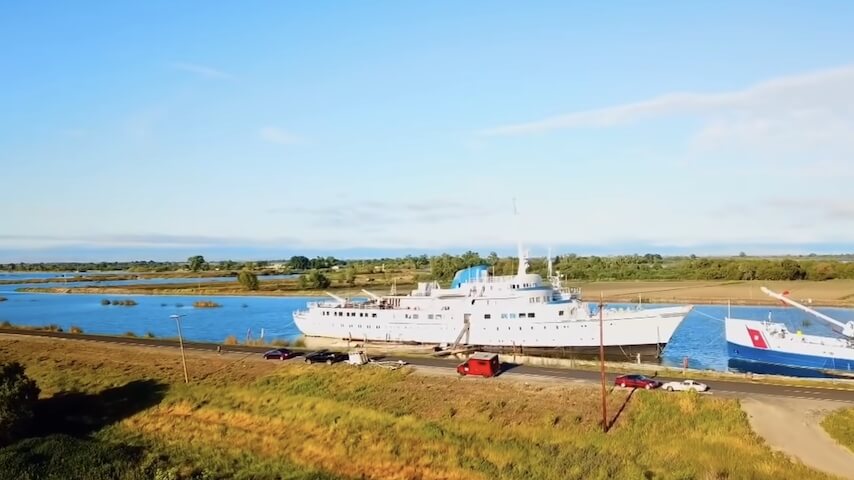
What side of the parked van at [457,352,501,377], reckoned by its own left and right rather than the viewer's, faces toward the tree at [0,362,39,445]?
front

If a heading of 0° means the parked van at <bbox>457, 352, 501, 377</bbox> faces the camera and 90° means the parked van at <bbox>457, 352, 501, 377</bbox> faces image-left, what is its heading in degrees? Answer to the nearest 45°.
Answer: approximately 90°

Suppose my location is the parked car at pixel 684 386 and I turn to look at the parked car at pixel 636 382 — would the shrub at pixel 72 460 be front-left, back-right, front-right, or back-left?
front-left

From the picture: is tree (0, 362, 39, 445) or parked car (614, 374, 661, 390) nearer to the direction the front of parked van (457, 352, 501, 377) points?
the tree

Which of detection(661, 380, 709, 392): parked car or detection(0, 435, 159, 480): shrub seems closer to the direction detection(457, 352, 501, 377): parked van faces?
the shrub

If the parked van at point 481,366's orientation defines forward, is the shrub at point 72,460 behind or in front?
in front

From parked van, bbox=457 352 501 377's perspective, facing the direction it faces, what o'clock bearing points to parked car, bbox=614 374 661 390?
parked car, bbox=614 374 661 390 is roughly at 7 o'clock from parked van, bbox=457 352 501 377.

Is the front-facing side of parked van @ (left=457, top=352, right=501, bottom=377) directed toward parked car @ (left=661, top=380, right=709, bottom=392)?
no

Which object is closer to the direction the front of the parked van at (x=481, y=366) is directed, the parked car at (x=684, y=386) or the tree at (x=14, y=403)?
the tree

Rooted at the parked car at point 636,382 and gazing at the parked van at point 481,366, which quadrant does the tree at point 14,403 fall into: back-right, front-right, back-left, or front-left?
front-left
